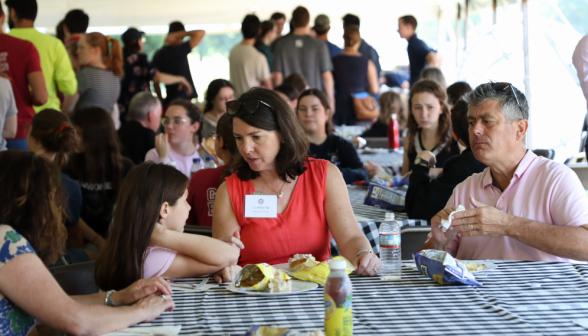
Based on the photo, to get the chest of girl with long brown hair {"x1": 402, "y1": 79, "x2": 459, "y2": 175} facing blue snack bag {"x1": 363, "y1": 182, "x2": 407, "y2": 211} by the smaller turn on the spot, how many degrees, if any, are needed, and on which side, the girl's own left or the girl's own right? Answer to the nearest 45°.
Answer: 0° — they already face it

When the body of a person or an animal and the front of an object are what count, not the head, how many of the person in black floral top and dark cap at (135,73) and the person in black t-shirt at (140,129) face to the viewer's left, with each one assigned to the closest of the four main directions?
0

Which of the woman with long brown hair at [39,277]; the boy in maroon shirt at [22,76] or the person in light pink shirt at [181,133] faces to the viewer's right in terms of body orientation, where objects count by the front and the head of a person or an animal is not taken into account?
the woman with long brown hair

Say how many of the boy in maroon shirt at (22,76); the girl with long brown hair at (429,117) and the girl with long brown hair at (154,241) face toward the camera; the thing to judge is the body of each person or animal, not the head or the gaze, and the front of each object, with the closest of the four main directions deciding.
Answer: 1

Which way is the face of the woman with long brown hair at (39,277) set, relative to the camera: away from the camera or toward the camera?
away from the camera

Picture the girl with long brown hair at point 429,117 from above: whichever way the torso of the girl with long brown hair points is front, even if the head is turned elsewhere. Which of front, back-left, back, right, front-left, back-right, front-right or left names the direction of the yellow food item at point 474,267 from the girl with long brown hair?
front

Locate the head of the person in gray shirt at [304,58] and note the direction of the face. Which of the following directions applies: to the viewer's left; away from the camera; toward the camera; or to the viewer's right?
away from the camera

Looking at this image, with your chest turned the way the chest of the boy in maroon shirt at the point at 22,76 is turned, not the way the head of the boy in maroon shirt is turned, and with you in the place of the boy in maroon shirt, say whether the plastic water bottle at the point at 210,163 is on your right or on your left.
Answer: on your right

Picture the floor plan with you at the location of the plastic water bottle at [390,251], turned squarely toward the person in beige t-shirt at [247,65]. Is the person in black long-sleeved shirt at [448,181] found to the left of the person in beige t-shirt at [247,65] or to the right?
right

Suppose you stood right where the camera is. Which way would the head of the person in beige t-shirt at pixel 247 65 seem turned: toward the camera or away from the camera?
away from the camera

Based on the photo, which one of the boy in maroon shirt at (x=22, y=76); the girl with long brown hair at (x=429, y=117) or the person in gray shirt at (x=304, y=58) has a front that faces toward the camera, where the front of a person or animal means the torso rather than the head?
the girl with long brown hair

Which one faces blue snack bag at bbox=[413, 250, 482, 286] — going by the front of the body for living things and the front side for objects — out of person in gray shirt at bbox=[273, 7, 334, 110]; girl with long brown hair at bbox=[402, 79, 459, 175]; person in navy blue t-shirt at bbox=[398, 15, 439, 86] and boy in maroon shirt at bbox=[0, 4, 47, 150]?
the girl with long brown hair

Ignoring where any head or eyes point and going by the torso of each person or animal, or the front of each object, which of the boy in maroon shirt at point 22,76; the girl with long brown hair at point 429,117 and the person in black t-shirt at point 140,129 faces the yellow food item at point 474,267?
the girl with long brown hair
